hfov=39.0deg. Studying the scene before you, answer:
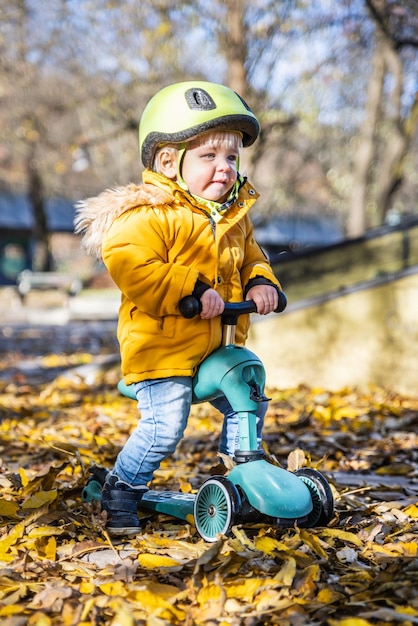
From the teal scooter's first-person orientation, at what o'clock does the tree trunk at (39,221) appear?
The tree trunk is roughly at 7 o'clock from the teal scooter.

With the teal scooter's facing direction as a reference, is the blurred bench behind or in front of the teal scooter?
behind

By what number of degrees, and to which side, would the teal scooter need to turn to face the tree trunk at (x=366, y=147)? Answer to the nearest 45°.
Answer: approximately 135° to its left

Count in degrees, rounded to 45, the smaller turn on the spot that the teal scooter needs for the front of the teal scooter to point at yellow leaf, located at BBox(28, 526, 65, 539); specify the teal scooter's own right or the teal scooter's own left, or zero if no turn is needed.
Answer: approximately 135° to the teal scooter's own right

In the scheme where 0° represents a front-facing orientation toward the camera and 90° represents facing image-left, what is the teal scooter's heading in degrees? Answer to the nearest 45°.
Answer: approximately 315°

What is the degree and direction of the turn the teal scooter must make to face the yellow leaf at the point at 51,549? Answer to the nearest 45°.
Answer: approximately 135° to its right

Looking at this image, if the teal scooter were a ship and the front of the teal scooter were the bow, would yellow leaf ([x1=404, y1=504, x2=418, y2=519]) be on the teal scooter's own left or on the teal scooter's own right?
on the teal scooter's own left

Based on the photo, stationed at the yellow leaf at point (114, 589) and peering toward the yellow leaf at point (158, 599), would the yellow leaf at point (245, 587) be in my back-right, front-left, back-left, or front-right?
front-left

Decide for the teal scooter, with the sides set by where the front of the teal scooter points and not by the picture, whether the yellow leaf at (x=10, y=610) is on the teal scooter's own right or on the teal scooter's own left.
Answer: on the teal scooter's own right

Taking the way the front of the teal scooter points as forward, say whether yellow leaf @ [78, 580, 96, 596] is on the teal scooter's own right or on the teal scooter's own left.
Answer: on the teal scooter's own right

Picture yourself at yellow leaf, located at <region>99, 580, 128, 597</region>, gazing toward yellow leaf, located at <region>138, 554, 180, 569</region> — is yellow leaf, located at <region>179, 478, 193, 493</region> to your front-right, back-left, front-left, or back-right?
front-left
